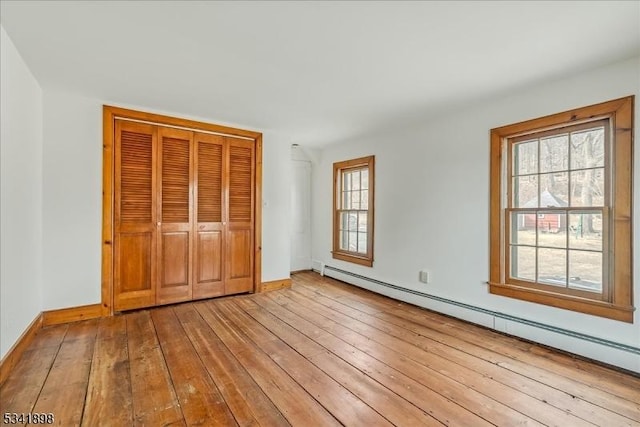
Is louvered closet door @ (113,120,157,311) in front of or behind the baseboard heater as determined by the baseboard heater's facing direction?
in front

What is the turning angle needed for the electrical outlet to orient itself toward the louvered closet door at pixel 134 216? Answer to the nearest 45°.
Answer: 0° — it already faces it

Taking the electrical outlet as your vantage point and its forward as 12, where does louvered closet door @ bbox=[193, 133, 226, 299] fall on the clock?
The louvered closet door is roughly at 1 o'clock from the electrical outlet.

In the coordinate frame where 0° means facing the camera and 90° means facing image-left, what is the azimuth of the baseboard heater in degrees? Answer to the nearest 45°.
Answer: approximately 45°

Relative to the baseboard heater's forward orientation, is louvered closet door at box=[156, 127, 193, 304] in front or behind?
in front

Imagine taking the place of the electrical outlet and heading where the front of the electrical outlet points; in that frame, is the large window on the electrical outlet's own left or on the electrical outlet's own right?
on the electrical outlet's own left

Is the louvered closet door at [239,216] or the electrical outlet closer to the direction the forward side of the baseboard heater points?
the louvered closet door

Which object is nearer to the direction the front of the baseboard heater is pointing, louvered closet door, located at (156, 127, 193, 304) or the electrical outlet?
the louvered closet door

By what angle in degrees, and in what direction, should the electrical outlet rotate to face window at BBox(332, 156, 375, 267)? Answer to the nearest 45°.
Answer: approximately 90° to its right

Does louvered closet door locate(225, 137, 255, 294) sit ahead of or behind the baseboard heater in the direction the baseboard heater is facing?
ahead
